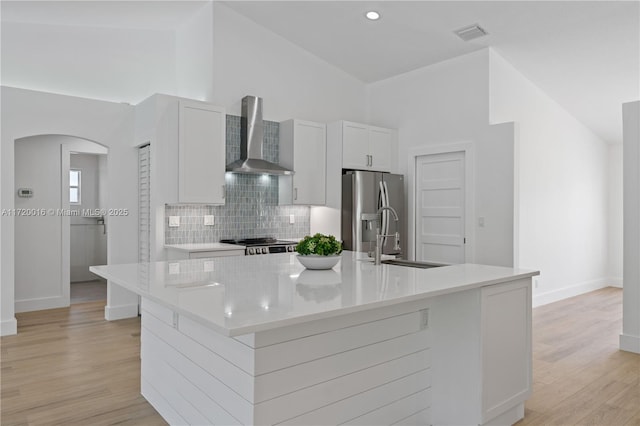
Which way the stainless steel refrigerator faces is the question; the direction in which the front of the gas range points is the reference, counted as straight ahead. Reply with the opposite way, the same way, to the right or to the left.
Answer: the same way

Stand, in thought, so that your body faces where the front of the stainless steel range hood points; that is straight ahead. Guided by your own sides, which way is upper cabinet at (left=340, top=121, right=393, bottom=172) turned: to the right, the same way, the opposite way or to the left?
the same way

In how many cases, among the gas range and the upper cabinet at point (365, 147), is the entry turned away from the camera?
0

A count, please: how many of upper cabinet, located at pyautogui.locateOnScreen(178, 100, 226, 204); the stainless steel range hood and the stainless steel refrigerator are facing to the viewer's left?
0

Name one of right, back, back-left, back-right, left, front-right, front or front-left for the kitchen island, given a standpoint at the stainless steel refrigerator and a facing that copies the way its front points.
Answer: front-right

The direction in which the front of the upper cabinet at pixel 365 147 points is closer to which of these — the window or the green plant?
the green plant

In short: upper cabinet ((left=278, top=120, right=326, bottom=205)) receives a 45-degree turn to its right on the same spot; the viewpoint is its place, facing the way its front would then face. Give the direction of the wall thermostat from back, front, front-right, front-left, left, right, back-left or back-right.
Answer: right

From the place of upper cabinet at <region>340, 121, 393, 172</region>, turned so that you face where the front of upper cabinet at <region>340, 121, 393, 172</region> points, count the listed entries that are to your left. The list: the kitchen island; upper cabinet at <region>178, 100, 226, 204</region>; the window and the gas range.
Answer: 0

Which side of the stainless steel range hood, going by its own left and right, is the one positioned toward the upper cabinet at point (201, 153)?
right

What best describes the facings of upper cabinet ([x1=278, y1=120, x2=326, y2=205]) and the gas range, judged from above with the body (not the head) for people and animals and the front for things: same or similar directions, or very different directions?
same or similar directions

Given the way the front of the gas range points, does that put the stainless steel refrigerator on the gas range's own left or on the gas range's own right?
on the gas range's own left

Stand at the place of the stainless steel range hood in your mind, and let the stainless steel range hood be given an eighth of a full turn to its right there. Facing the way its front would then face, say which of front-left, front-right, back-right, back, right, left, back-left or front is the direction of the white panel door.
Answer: left

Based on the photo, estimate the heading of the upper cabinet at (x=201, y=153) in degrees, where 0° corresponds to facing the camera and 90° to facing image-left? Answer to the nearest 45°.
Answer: approximately 315°

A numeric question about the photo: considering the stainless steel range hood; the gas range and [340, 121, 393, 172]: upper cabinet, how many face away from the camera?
0

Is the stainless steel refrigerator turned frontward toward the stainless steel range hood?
no

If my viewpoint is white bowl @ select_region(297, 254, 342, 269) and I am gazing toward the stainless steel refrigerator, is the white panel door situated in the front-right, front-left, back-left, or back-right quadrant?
front-right

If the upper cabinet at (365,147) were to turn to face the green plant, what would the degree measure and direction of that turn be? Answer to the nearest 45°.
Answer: approximately 45° to its right

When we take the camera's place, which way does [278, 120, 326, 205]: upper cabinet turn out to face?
facing the viewer and to the right of the viewer

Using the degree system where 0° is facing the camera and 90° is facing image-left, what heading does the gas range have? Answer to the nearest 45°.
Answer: approximately 315°

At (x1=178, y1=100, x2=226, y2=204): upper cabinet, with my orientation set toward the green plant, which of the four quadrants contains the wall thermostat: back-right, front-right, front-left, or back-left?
back-right

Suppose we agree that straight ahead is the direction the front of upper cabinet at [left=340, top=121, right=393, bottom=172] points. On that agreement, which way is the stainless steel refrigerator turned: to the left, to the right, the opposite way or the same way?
the same way

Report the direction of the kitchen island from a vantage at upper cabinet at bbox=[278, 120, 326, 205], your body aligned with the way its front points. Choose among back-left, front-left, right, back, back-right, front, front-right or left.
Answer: front-right
